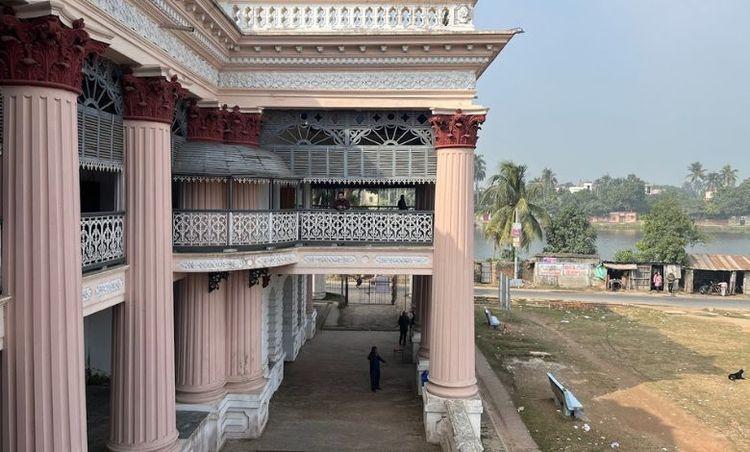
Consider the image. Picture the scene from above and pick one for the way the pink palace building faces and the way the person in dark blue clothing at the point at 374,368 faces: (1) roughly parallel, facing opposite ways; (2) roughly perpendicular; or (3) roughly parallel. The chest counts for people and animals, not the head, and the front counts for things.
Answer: roughly perpendicular

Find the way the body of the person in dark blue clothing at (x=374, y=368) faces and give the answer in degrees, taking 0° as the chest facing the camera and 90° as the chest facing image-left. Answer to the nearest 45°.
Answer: approximately 180°

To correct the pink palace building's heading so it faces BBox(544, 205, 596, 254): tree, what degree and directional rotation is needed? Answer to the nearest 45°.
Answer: approximately 45° to its left

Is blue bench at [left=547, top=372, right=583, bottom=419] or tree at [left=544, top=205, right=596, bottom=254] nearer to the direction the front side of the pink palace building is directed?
the blue bench

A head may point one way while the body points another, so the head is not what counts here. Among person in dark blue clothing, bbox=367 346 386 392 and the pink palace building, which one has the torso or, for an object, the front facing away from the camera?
the person in dark blue clothing

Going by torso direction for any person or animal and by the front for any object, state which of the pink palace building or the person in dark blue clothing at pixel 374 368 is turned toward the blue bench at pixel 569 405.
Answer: the pink palace building

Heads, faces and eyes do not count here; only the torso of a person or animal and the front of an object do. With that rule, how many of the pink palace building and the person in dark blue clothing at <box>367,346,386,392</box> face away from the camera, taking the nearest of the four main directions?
1

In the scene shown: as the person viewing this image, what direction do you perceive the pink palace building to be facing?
facing to the right of the viewer

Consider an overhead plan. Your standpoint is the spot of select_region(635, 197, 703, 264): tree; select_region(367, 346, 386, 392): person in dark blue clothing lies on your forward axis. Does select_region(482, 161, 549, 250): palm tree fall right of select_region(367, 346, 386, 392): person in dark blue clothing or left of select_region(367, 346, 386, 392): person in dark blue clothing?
right

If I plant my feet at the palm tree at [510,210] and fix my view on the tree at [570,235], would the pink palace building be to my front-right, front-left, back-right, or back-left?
back-right
